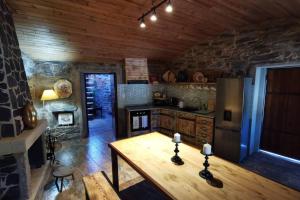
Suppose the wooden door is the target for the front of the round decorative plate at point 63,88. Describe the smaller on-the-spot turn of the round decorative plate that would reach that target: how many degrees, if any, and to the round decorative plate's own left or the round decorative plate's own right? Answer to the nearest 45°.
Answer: approximately 45° to the round decorative plate's own left

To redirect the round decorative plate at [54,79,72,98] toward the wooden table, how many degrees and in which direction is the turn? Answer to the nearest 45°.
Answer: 0° — it already faces it

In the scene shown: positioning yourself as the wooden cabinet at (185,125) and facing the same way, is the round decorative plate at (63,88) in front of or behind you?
in front

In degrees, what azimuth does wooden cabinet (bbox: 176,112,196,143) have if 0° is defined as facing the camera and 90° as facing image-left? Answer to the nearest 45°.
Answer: approximately 45°

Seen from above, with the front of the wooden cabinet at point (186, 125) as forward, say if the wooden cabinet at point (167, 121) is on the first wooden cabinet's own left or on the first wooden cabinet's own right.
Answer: on the first wooden cabinet's own right

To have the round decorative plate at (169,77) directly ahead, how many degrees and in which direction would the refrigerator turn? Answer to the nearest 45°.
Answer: approximately 90° to its right

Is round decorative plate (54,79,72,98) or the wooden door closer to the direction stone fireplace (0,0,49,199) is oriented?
the wooden door

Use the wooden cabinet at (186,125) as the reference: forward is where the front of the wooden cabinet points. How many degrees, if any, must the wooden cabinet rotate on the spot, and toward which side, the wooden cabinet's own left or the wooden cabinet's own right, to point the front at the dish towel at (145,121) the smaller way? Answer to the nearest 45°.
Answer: approximately 45° to the wooden cabinet's own right

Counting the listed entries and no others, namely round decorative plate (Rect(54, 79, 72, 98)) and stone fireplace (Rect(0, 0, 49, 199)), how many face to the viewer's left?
0

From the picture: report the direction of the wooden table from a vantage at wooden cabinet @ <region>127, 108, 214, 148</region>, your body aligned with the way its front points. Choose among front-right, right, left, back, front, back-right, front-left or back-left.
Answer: front-left

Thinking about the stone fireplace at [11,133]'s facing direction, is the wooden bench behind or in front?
in front
